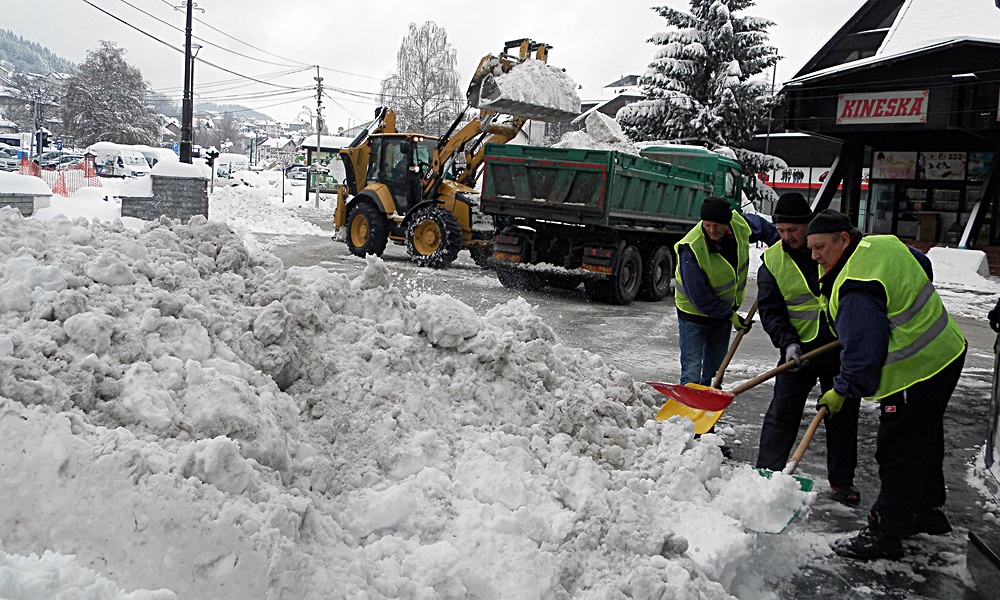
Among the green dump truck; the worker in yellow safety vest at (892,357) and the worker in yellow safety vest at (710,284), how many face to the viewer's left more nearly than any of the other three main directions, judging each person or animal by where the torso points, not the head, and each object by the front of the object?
1

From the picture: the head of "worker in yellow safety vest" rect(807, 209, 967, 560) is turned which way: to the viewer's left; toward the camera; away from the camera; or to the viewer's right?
to the viewer's left

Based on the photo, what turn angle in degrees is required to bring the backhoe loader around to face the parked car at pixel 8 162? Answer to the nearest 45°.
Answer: approximately 180°

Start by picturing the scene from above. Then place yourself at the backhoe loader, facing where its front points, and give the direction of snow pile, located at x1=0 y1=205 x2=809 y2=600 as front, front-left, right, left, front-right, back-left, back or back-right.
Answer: front-right

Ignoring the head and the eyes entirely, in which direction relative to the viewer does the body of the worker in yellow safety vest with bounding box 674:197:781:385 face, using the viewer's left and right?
facing the viewer and to the right of the viewer

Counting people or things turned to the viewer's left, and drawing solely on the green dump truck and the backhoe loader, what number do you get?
0

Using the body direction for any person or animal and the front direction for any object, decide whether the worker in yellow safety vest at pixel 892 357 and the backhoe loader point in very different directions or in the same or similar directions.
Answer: very different directions

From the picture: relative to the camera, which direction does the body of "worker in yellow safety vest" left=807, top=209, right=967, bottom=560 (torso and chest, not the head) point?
to the viewer's left

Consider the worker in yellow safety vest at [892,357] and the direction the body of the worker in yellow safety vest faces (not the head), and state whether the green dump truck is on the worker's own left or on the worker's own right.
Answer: on the worker's own right
